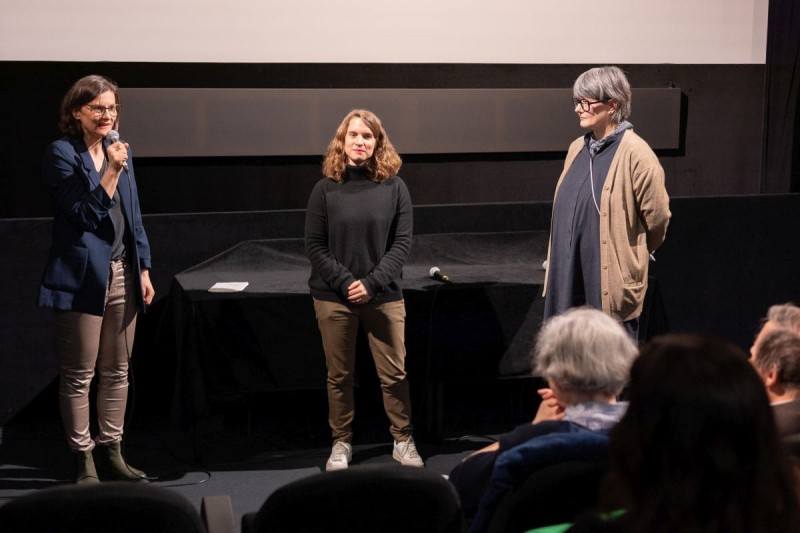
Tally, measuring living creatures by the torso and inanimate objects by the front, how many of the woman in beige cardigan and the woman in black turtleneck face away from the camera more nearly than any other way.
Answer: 0

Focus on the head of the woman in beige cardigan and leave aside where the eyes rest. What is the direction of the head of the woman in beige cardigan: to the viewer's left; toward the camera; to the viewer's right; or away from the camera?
to the viewer's left

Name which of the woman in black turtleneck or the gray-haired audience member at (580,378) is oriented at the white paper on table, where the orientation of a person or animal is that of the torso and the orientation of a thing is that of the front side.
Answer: the gray-haired audience member

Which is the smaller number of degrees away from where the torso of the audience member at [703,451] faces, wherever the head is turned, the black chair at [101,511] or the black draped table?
the black draped table

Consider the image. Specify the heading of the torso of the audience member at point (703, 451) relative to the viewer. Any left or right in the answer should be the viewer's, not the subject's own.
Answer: facing away from the viewer

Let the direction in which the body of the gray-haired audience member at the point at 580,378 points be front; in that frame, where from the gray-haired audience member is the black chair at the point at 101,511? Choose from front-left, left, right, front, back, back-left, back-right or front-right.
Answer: left

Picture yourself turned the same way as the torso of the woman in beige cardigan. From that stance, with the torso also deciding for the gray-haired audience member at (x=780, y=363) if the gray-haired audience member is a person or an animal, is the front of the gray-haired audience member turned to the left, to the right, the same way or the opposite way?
to the right

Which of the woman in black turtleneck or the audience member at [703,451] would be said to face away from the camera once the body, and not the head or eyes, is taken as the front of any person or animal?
the audience member

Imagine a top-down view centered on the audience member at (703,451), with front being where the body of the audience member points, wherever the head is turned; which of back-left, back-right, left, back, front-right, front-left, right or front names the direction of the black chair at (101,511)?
left

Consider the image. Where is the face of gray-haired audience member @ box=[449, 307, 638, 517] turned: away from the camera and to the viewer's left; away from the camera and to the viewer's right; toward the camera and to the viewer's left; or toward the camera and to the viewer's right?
away from the camera and to the viewer's left

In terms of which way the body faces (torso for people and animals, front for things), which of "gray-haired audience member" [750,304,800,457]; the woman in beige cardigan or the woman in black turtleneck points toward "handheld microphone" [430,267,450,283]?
the gray-haired audience member

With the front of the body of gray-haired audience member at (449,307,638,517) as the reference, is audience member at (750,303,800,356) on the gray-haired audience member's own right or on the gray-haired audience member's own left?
on the gray-haired audience member's own right

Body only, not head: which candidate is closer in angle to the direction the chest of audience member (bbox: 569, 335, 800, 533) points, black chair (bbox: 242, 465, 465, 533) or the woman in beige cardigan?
the woman in beige cardigan

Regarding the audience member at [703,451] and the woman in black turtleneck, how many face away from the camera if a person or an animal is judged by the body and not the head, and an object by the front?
1

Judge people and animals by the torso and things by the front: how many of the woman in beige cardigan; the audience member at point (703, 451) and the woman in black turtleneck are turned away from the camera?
1

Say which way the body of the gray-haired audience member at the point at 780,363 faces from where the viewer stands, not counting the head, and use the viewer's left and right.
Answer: facing away from the viewer and to the left of the viewer
